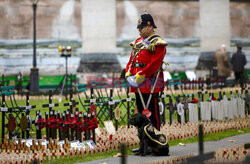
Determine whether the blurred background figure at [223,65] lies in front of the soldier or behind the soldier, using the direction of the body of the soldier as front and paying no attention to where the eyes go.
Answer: behind

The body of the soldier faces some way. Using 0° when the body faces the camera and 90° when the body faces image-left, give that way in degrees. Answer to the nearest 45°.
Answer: approximately 45°

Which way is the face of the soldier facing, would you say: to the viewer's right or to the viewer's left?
to the viewer's left
